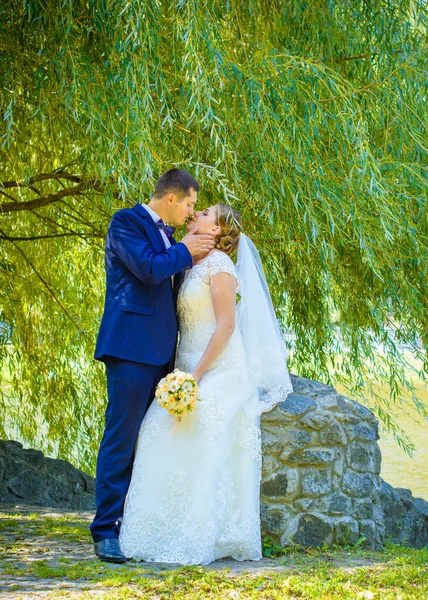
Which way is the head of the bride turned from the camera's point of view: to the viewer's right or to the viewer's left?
to the viewer's left

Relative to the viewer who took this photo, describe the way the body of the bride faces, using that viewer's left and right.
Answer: facing to the left of the viewer

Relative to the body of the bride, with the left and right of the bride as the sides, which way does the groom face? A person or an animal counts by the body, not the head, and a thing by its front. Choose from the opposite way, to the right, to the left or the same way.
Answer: the opposite way

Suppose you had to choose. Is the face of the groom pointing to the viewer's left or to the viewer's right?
to the viewer's right

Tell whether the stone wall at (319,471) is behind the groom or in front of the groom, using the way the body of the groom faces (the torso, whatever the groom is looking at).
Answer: in front

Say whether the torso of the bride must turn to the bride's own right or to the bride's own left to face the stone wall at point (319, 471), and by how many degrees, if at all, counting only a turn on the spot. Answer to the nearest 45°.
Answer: approximately 135° to the bride's own right

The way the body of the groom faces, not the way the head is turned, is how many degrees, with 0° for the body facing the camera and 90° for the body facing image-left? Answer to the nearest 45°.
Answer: approximately 270°
